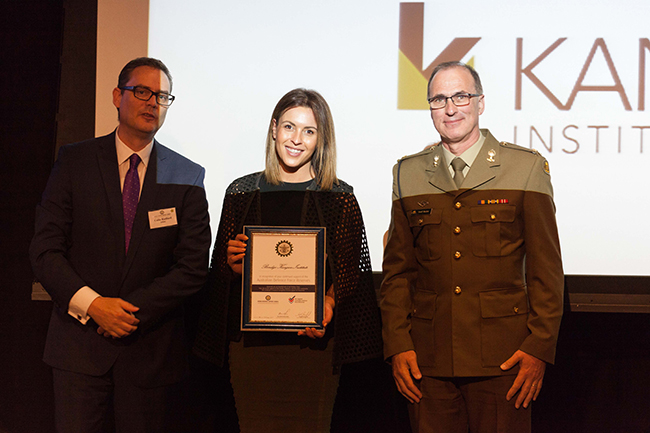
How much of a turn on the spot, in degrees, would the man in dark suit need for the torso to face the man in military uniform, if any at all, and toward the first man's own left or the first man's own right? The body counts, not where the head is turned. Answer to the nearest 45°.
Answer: approximately 45° to the first man's own left

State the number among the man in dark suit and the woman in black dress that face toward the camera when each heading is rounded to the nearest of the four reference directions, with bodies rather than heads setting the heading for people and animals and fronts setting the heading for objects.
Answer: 2

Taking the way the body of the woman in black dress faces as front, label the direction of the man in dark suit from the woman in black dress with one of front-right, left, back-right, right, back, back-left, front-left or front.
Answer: right

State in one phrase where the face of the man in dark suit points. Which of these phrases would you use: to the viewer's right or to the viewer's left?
to the viewer's right

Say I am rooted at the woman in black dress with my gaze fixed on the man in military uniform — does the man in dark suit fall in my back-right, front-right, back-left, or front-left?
back-right

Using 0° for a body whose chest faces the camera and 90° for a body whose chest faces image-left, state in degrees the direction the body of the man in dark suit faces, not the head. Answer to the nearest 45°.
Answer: approximately 0°

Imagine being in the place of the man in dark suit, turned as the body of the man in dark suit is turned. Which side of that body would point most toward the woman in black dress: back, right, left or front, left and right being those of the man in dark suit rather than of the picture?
left

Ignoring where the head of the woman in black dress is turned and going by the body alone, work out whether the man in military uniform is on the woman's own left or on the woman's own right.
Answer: on the woman's own left
